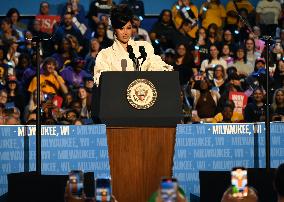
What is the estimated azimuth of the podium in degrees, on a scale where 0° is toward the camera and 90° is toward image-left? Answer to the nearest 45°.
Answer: approximately 0°

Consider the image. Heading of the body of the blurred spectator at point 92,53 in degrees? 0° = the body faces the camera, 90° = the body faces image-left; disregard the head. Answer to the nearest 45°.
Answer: approximately 0°

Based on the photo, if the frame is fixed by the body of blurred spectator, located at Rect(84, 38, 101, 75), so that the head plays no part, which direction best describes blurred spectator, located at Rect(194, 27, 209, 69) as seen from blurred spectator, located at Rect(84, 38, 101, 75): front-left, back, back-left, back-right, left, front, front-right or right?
left
